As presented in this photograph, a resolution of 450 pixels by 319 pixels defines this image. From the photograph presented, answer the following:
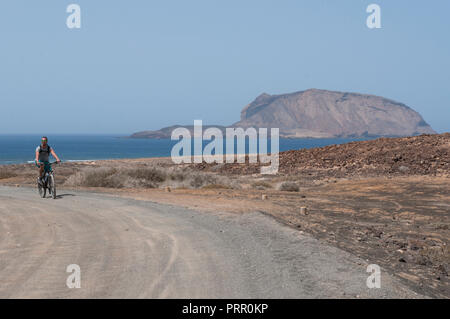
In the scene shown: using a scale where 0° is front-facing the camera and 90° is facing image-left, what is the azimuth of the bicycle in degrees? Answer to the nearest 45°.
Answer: approximately 315°

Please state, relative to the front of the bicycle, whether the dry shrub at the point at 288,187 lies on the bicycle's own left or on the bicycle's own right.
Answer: on the bicycle's own left
